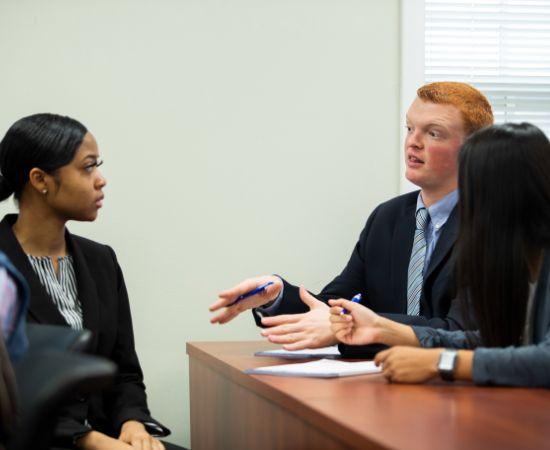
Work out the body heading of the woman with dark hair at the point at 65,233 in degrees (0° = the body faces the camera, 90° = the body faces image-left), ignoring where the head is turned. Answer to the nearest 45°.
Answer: approximately 315°

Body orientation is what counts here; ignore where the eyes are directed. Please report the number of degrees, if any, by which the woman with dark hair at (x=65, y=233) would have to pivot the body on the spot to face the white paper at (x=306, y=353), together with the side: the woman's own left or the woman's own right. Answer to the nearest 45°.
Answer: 0° — they already face it

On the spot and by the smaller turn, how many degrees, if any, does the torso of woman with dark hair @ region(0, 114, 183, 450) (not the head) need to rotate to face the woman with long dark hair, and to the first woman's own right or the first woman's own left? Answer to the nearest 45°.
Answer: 0° — they already face them

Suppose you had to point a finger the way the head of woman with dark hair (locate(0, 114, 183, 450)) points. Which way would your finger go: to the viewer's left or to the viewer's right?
to the viewer's right

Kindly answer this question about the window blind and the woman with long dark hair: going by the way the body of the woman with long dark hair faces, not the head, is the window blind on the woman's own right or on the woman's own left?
on the woman's own right

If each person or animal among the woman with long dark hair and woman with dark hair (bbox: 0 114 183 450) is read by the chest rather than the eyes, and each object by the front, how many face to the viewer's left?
1

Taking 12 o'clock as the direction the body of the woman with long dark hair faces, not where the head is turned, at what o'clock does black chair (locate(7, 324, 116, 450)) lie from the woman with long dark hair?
The black chair is roughly at 10 o'clock from the woman with long dark hair.

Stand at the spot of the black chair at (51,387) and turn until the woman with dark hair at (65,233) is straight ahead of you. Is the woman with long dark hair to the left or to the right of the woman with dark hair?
right

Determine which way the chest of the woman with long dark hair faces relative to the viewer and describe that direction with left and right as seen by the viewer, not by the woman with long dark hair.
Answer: facing to the left of the viewer

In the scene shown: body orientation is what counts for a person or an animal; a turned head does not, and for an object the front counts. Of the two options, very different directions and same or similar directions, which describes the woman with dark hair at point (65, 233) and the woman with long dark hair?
very different directions

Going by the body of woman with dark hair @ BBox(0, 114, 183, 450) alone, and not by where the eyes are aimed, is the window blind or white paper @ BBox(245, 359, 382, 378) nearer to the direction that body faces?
the white paper

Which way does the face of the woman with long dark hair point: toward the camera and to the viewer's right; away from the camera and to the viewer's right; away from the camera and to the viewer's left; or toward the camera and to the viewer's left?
away from the camera and to the viewer's left
